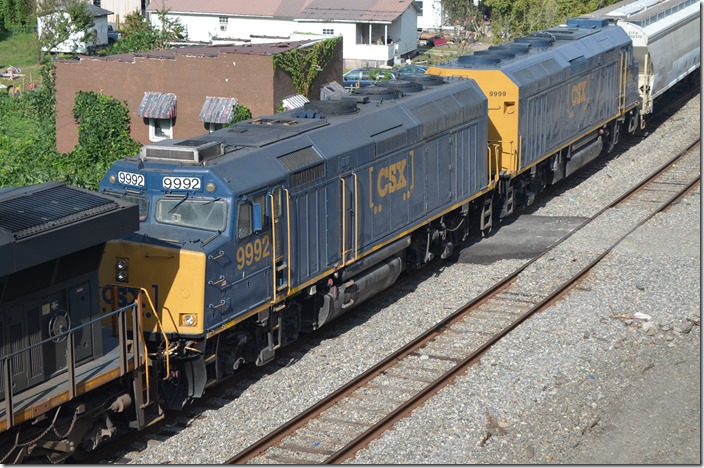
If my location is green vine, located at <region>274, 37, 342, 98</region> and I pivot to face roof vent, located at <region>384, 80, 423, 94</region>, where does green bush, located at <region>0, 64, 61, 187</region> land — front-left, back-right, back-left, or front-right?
back-right

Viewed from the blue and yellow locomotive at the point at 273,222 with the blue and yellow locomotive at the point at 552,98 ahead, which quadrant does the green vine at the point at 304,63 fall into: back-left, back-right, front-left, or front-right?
front-left

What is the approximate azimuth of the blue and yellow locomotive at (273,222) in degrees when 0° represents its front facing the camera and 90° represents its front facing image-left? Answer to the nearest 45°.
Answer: approximately 45°
